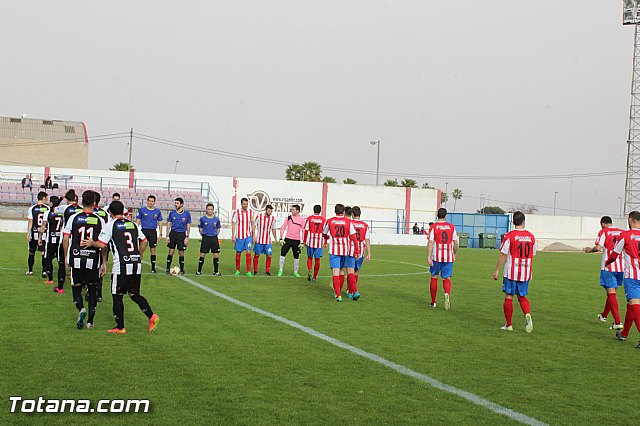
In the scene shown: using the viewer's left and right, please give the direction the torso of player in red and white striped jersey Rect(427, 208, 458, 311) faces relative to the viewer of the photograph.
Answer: facing away from the viewer

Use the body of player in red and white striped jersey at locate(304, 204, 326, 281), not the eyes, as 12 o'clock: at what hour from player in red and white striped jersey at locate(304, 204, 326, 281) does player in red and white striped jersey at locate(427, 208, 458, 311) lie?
player in red and white striped jersey at locate(427, 208, 458, 311) is roughly at 5 o'clock from player in red and white striped jersey at locate(304, 204, 326, 281).

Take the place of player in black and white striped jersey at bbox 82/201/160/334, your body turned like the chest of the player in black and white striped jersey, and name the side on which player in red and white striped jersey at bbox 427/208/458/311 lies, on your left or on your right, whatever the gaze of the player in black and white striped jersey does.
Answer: on your right

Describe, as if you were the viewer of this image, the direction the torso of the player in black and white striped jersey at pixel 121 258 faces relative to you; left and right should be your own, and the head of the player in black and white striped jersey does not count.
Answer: facing away from the viewer and to the left of the viewer

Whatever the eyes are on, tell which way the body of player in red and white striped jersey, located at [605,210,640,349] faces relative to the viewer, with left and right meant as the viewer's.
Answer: facing away from the viewer and to the left of the viewer

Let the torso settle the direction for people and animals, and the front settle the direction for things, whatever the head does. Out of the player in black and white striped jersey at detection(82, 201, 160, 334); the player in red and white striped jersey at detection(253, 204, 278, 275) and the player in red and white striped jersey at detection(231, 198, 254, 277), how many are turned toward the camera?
2

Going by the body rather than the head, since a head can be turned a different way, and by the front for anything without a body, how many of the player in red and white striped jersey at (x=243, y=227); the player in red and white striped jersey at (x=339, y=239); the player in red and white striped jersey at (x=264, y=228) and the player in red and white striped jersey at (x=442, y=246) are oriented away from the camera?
2

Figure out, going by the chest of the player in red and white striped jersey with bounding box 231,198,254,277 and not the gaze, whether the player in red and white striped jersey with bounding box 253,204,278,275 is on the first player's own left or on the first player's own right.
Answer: on the first player's own left

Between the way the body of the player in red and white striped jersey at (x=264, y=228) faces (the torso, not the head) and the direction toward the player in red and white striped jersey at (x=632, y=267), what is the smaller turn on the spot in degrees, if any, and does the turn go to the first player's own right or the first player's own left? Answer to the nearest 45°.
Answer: approximately 45° to the first player's own left

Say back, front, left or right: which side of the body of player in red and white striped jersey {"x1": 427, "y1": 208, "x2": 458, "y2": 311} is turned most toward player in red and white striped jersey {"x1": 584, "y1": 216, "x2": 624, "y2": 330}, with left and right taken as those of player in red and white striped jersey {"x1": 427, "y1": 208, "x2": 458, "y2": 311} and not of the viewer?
right
